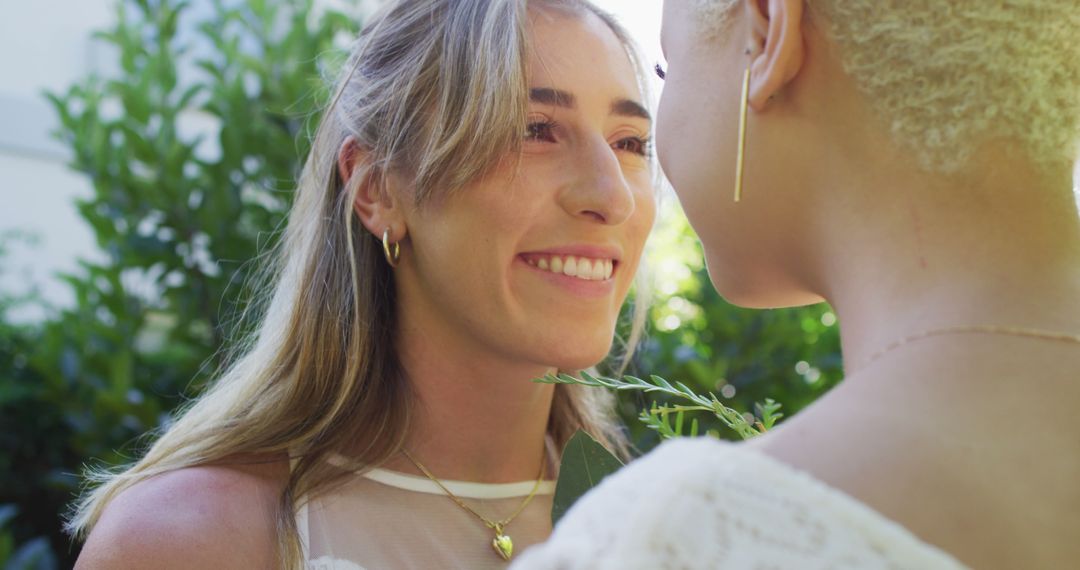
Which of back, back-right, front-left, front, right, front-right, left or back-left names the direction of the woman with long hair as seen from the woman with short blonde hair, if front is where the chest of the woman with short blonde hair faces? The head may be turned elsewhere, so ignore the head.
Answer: front

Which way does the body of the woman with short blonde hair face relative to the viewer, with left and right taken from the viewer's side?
facing away from the viewer and to the left of the viewer

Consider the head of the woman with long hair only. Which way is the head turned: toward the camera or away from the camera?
toward the camera

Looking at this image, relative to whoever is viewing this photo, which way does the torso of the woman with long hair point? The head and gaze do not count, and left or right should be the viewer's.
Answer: facing the viewer and to the right of the viewer

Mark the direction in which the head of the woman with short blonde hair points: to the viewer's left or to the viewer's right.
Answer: to the viewer's left

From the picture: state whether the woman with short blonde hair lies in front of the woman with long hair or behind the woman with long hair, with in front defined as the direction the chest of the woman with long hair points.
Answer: in front
